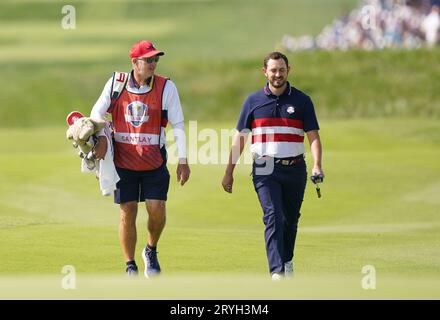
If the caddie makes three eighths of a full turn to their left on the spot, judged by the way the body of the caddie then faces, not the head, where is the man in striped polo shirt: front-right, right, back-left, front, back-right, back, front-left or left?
front-right

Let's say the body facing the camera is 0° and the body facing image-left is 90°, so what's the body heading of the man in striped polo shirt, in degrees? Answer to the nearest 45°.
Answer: approximately 0°
